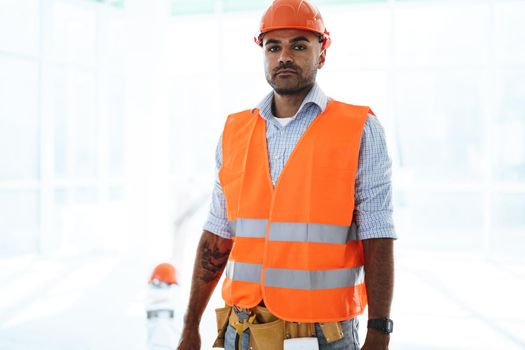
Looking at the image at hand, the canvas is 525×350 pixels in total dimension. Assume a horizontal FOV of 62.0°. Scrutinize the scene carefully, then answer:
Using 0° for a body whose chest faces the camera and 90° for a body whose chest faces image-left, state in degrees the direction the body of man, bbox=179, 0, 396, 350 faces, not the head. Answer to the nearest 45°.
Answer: approximately 45°
